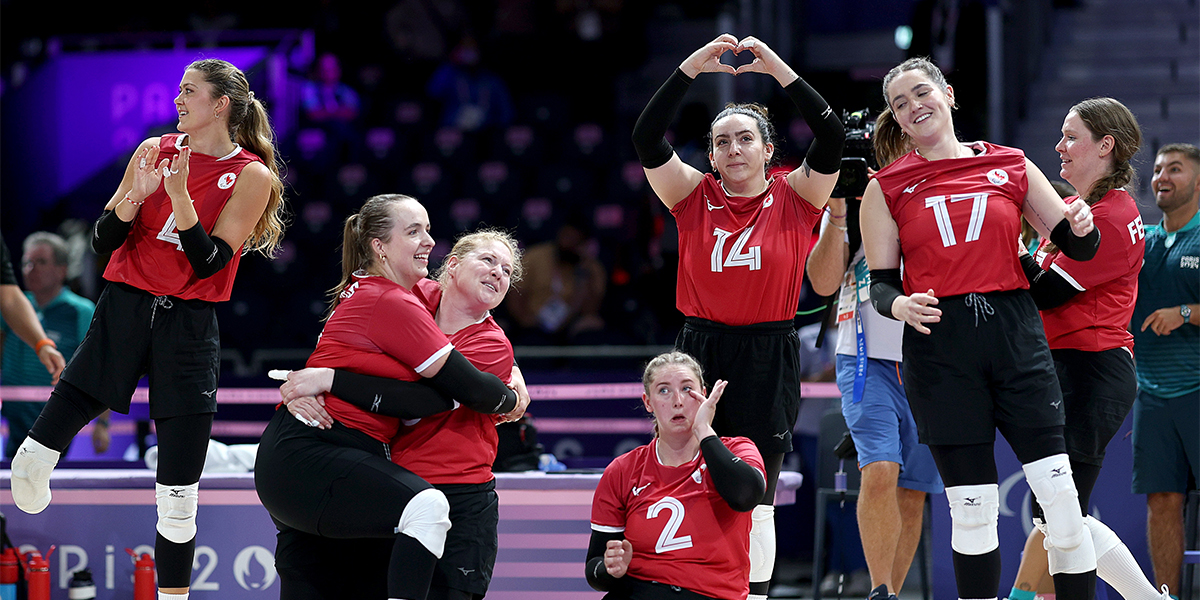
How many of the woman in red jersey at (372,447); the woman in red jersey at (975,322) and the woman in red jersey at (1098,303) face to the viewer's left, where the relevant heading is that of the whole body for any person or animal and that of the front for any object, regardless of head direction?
1

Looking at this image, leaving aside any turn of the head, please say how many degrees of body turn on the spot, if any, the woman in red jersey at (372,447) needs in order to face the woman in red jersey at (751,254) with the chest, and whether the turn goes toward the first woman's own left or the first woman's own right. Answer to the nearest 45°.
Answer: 0° — they already face them

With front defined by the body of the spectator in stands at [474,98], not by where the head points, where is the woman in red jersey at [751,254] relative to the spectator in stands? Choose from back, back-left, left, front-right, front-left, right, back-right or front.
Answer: front

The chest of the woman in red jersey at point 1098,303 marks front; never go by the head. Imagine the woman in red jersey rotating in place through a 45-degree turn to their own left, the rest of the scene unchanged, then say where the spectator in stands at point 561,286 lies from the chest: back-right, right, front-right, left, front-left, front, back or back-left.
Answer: right

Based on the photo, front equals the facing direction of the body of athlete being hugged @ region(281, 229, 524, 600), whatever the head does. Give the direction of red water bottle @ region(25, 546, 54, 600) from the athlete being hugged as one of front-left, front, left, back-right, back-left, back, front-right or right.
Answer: right

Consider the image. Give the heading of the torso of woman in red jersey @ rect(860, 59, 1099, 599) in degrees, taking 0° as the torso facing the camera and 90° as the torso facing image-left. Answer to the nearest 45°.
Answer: approximately 0°

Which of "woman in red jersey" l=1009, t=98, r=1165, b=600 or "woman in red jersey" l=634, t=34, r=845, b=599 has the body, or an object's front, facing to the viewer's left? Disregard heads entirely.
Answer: "woman in red jersey" l=1009, t=98, r=1165, b=600

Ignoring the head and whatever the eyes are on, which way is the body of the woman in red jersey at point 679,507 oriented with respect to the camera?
toward the camera

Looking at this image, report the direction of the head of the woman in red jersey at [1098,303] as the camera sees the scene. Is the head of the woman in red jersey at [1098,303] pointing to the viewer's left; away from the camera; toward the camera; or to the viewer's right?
to the viewer's left

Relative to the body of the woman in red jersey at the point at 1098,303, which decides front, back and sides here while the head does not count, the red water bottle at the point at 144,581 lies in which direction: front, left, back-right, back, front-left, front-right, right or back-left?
front

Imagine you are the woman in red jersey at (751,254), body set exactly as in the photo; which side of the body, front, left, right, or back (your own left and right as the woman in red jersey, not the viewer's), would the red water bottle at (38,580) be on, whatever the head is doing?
right

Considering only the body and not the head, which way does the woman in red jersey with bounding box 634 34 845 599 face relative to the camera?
toward the camera
